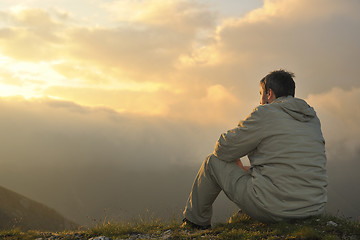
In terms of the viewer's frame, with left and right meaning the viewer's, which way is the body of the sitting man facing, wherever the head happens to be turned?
facing away from the viewer and to the left of the viewer

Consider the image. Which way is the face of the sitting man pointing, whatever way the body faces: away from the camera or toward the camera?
away from the camera
